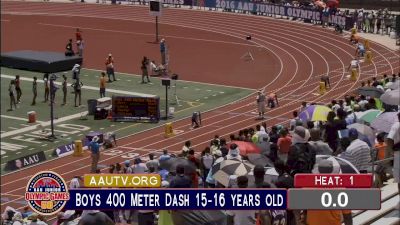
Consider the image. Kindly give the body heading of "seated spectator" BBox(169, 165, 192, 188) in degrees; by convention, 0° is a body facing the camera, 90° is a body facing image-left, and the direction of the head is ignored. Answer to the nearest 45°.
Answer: approximately 180°

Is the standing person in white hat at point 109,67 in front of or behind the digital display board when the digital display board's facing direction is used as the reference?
behind

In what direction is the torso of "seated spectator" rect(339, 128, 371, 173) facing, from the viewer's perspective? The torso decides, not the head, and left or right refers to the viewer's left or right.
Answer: facing away from the viewer and to the left of the viewer

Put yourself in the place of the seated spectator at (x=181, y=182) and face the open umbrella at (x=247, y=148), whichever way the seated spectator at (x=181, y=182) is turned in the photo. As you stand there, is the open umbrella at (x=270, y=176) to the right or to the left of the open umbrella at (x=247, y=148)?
right

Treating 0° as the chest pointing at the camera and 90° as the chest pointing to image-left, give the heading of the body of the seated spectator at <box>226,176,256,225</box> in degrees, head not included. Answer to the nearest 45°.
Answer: approximately 180°

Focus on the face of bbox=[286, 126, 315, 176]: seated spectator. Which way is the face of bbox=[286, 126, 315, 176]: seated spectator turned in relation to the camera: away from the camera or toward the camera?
away from the camera

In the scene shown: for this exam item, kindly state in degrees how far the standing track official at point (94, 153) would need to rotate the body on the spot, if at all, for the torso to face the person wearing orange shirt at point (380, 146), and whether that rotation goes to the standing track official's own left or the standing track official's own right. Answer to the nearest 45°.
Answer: approximately 90° to the standing track official's own right

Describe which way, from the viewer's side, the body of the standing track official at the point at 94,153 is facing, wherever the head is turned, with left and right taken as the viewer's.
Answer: facing away from the viewer and to the right of the viewer

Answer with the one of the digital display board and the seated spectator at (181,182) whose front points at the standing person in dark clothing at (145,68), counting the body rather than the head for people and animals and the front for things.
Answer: the seated spectator
